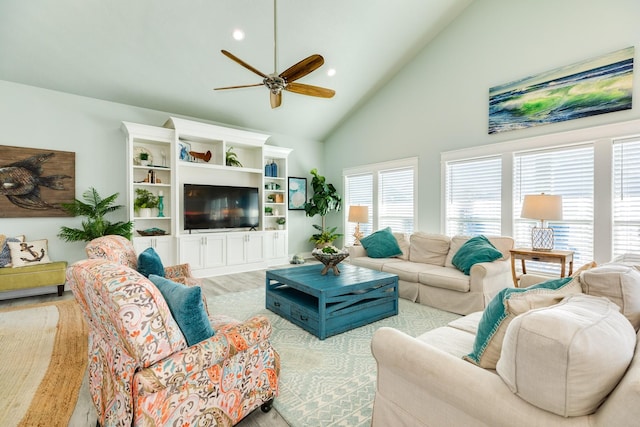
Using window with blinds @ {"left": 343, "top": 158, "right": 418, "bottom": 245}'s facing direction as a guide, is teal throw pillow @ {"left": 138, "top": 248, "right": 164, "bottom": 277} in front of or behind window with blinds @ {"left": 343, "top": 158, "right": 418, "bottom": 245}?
in front

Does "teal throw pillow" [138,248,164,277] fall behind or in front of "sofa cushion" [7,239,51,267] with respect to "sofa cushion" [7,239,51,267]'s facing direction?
in front

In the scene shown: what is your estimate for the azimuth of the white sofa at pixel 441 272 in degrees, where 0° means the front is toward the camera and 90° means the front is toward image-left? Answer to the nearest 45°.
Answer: approximately 45°

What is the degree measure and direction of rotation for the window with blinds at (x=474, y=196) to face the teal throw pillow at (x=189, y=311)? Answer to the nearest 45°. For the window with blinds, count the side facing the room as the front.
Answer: approximately 45° to its left

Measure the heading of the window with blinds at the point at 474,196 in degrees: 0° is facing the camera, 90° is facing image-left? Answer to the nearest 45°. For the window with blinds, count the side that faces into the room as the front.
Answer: approximately 45°

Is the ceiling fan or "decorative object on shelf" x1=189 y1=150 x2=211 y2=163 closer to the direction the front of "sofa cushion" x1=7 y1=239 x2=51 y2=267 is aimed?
the ceiling fan

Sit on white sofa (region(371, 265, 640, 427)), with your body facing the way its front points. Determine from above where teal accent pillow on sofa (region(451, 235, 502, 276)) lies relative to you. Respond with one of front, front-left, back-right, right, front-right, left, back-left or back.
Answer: front-right

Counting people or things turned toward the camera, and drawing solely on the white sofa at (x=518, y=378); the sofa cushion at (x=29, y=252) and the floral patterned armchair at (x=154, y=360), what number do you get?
1

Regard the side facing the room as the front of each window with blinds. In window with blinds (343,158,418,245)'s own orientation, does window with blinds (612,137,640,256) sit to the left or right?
on its left

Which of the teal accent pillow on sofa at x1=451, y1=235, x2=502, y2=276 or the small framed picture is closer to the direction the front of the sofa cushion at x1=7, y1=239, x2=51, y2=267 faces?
the teal accent pillow on sofa
